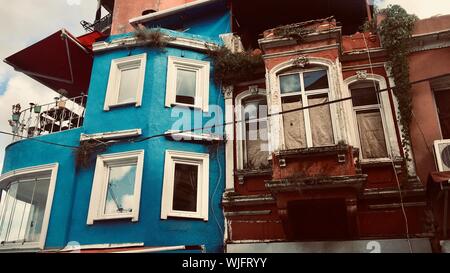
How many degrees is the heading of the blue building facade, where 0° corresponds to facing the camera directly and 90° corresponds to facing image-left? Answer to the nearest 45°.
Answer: approximately 0°

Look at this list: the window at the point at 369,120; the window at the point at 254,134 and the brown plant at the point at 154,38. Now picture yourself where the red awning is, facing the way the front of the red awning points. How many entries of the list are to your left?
3

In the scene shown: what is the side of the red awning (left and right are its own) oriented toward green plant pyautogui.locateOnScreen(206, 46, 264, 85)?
left

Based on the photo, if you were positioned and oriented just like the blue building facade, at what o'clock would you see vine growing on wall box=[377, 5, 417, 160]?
The vine growing on wall is roughly at 10 o'clock from the blue building facade.
